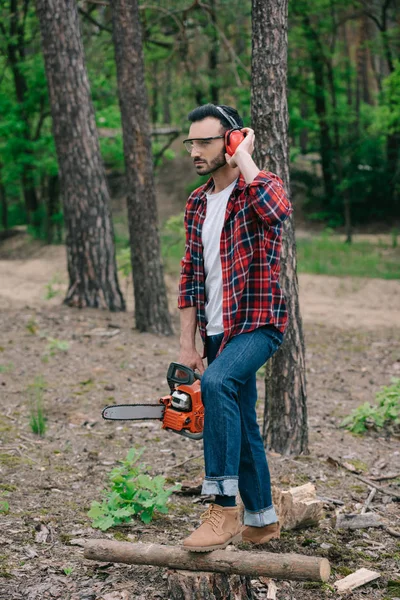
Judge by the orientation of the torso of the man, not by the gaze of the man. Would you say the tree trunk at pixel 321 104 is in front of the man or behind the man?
behind

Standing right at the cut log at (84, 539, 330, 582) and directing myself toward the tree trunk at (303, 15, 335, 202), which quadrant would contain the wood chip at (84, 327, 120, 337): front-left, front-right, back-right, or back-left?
front-left

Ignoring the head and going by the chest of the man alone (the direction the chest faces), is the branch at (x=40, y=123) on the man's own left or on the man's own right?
on the man's own right

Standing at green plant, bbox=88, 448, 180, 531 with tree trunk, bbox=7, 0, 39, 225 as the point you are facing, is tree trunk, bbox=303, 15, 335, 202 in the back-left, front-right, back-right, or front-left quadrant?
front-right

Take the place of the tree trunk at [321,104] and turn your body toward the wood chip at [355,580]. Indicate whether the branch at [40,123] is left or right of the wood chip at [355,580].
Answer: right

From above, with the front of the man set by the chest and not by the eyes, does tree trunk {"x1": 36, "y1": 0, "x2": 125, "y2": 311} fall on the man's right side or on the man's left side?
on the man's right side

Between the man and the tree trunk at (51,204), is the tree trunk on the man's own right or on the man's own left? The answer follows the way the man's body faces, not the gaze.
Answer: on the man's own right

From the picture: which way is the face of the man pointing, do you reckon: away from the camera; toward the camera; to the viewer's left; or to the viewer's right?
to the viewer's left

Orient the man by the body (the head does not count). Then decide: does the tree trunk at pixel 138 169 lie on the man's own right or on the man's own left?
on the man's own right

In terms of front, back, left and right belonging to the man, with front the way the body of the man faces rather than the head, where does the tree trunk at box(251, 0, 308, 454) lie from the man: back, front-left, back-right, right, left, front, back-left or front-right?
back-right

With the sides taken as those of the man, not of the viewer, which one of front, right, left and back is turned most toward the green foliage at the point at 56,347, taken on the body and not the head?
right
